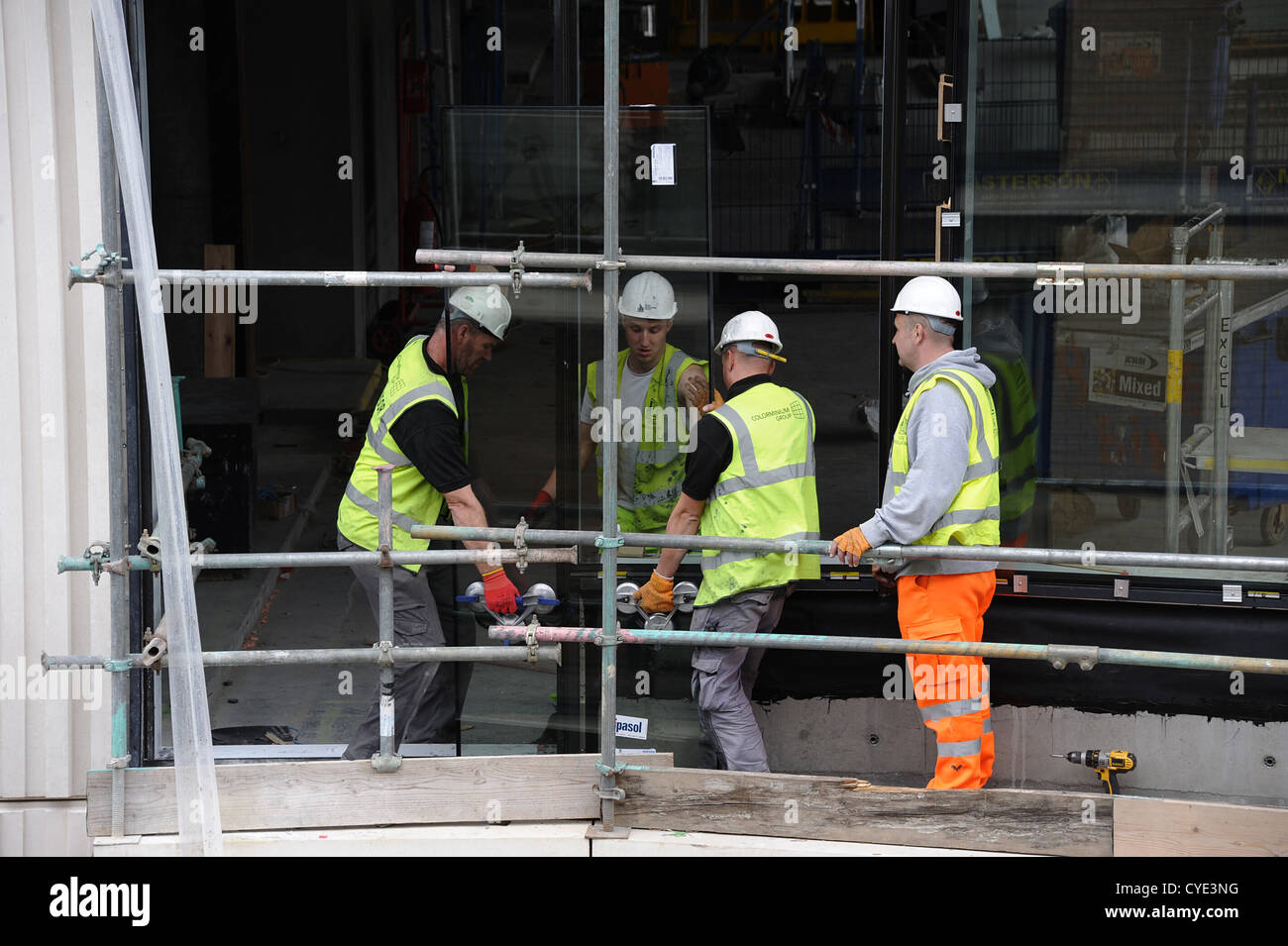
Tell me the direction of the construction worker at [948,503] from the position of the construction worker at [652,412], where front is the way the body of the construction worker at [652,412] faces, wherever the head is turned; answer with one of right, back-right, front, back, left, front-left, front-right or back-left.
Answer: front-left

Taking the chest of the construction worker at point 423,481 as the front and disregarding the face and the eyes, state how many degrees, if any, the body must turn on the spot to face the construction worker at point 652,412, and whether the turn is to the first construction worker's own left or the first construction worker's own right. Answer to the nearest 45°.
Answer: approximately 45° to the first construction worker's own left

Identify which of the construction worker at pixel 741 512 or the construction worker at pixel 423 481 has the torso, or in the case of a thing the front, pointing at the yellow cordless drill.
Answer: the construction worker at pixel 423 481

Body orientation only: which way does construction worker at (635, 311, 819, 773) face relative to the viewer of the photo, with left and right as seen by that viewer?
facing away from the viewer and to the left of the viewer

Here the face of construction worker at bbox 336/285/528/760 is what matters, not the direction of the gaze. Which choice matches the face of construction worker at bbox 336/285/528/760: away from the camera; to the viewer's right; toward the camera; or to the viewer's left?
to the viewer's right

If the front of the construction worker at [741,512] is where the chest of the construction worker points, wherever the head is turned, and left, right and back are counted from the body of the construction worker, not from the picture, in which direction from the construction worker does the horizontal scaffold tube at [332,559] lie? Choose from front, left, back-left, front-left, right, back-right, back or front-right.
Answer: left

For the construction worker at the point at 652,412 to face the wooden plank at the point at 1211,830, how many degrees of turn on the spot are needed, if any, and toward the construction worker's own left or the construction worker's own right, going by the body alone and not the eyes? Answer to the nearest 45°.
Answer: approximately 45° to the construction worker's own left

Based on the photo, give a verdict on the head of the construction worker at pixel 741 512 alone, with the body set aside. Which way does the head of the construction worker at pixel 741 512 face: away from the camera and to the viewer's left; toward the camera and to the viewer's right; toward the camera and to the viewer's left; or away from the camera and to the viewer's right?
away from the camera and to the viewer's left

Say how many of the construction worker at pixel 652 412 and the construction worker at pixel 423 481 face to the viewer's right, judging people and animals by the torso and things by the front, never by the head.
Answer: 1

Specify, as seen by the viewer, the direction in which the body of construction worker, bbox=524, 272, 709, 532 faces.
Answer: toward the camera

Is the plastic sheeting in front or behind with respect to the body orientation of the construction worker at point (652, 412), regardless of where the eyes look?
in front

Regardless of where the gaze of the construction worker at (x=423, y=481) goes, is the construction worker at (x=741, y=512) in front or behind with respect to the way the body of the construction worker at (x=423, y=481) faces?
in front

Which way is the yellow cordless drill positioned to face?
to the viewer's left

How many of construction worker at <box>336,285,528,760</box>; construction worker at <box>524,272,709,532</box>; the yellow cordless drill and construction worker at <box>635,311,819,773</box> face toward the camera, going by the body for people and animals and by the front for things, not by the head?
1

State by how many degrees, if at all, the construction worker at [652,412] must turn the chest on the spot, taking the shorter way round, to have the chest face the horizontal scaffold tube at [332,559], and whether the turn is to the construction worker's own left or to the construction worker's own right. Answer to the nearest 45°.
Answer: approximately 45° to the construction worker's own right

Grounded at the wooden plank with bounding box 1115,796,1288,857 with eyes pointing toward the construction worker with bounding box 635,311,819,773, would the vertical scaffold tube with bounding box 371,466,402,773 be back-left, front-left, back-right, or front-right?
front-left

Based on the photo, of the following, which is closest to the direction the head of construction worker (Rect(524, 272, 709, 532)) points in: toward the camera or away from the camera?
toward the camera

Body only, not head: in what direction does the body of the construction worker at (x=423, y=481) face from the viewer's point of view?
to the viewer's right

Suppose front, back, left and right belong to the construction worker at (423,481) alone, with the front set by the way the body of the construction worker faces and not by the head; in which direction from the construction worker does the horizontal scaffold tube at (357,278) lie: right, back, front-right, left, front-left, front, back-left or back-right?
right

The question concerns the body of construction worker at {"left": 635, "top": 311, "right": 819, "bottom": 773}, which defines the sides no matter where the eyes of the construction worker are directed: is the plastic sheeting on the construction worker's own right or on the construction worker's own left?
on the construction worker's own left

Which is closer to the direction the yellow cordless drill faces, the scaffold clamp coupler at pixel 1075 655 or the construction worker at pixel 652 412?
the construction worker
